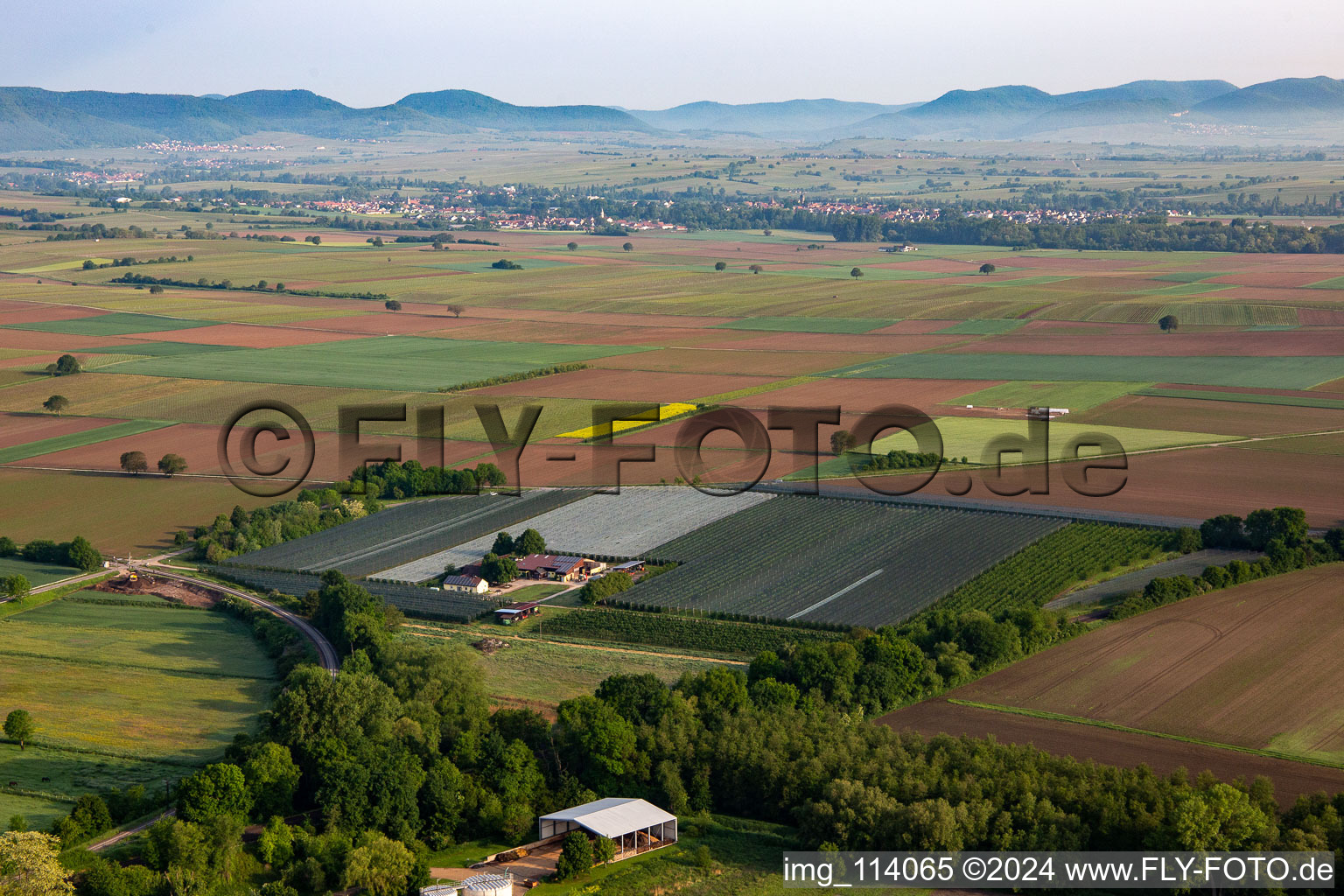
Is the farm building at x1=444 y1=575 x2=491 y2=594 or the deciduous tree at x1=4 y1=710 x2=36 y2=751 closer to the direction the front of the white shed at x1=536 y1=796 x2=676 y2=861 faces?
the deciduous tree

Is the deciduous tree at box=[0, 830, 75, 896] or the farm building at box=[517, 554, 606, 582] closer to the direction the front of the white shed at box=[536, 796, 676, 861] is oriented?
the deciduous tree

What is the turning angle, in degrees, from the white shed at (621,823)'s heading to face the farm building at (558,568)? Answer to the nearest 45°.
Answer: approximately 135° to its right

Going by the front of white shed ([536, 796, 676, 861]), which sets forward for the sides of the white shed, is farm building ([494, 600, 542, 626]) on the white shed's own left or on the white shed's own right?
on the white shed's own right

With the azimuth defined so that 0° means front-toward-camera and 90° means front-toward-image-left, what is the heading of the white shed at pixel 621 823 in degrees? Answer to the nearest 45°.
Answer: approximately 45°

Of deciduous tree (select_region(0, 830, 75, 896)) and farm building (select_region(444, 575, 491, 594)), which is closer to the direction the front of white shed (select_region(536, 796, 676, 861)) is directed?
the deciduous tree

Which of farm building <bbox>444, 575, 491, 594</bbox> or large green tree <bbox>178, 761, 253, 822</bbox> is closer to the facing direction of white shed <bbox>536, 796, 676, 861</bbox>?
the large green tree

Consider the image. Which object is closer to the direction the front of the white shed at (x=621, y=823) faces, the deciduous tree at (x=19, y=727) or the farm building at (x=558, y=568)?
the deciduous tree

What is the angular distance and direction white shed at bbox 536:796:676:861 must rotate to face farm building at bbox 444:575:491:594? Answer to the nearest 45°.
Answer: approximately 135° to its right

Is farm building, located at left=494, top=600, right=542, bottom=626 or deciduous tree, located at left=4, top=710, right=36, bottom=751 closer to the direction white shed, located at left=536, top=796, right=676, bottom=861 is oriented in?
the deciduous tree
